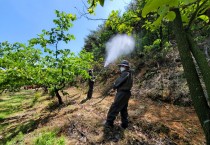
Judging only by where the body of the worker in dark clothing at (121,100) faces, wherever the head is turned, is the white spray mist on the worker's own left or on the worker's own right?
on the worker's own right

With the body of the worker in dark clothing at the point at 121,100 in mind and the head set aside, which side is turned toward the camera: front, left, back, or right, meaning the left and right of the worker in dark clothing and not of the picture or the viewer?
left
